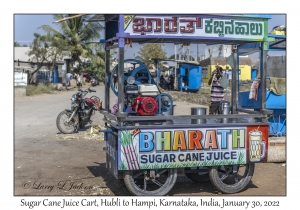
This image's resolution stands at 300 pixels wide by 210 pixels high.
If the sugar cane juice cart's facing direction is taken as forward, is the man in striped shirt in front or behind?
behind

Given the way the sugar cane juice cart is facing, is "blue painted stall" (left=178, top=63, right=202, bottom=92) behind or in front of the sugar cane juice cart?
behind

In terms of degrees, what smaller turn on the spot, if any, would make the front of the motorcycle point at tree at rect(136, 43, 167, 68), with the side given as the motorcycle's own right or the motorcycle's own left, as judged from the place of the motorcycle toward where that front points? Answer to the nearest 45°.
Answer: approximately 135° to the motorcycle's own right

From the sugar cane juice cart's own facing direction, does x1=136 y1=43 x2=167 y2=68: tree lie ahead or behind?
behind

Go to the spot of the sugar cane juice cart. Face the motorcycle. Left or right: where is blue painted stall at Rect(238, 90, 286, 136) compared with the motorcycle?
right

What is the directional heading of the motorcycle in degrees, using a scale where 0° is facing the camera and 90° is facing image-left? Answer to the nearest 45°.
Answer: approximately 45°

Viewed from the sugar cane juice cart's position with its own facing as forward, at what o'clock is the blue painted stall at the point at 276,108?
The blue painted stall is roughly at 7 o'clock from the sugar cane juice cart.

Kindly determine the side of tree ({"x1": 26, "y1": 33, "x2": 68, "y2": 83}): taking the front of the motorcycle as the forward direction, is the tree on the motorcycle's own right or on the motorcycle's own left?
on the motorcycle's own right
